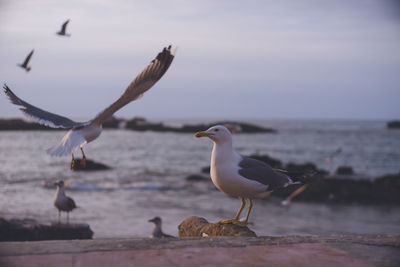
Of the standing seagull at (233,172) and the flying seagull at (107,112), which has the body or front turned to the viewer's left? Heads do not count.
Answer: the standing seagull

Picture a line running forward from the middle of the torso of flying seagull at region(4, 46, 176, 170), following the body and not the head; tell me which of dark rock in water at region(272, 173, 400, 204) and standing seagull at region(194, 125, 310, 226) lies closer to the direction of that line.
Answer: the dark rock in water

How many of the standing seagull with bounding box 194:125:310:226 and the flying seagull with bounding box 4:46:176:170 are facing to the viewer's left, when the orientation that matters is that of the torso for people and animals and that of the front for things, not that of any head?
1

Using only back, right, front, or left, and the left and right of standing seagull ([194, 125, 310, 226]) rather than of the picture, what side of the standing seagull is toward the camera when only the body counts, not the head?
left

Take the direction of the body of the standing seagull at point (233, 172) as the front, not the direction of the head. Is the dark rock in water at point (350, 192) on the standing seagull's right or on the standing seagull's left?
on the standing seagull's right

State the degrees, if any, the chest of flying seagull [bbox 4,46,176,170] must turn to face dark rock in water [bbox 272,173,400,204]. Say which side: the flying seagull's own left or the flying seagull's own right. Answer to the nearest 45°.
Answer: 0° — it already faces it

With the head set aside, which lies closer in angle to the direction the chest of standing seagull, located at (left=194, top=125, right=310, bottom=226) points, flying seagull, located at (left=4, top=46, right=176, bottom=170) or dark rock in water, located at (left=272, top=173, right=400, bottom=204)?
the flying seagull

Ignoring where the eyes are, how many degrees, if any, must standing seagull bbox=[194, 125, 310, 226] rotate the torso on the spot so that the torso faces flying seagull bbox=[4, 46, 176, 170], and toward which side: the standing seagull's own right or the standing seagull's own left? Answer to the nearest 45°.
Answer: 0° — it already faces it

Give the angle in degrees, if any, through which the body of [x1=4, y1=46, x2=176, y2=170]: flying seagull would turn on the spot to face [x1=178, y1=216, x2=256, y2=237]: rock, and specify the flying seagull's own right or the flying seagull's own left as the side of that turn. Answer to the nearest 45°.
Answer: approximately 90° to the flying seagull's own right

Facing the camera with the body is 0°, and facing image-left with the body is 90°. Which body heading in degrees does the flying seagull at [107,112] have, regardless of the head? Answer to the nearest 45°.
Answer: approximately 225°
